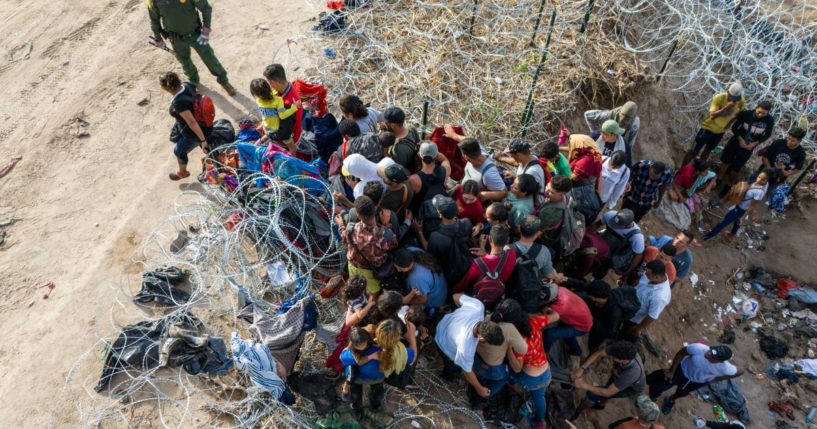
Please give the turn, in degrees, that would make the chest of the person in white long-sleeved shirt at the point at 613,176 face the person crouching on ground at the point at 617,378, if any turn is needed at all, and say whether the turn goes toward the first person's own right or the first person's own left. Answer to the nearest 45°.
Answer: approximately 45° to the first person's own left

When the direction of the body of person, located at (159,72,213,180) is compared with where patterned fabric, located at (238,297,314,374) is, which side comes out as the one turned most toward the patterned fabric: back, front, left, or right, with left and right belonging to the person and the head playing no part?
left

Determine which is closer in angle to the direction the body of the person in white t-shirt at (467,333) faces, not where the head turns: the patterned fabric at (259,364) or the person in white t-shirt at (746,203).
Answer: the person in white t-shirt
